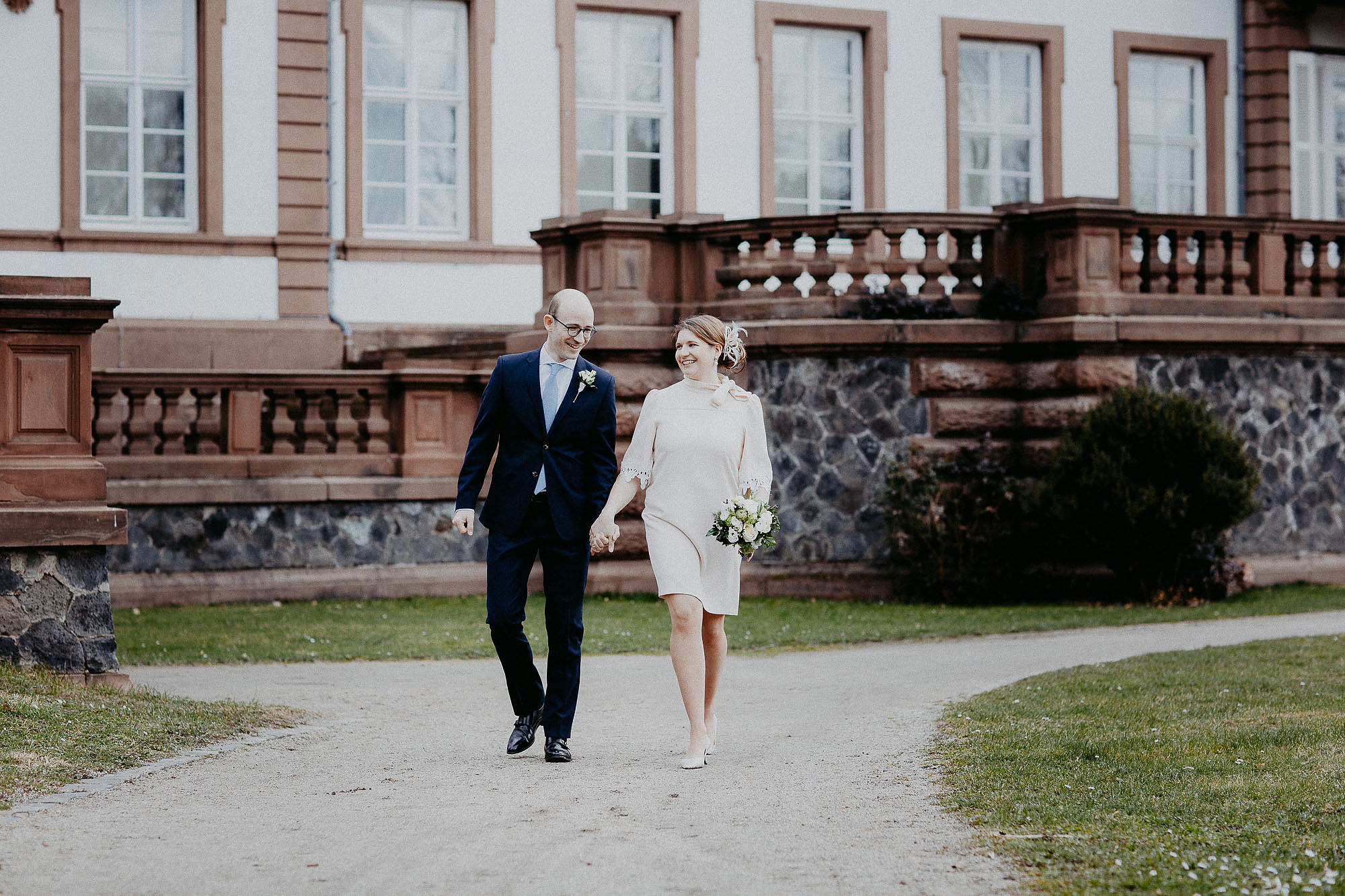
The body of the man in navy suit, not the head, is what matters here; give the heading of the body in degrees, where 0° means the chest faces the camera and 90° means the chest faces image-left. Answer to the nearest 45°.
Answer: approximately 0°

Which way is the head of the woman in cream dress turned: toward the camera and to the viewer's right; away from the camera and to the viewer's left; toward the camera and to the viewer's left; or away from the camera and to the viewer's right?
toward the camera and to the viewer's left

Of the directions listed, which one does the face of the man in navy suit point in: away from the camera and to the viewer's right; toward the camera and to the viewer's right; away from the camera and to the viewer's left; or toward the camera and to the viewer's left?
toward the camera and to the viewer's right

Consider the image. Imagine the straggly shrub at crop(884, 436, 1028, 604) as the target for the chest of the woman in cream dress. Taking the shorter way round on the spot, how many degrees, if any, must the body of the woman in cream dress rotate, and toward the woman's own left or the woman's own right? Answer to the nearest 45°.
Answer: approximately 180°

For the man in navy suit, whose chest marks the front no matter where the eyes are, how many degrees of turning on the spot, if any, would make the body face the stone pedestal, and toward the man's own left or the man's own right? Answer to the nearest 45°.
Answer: approximately 135° to the man's own right

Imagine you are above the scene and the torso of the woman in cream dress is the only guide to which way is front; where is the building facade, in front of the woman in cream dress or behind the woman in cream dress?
behind

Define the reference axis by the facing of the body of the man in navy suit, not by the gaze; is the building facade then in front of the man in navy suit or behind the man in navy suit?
behind

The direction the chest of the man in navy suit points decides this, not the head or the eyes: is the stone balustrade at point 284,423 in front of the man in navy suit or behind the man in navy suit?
behind
